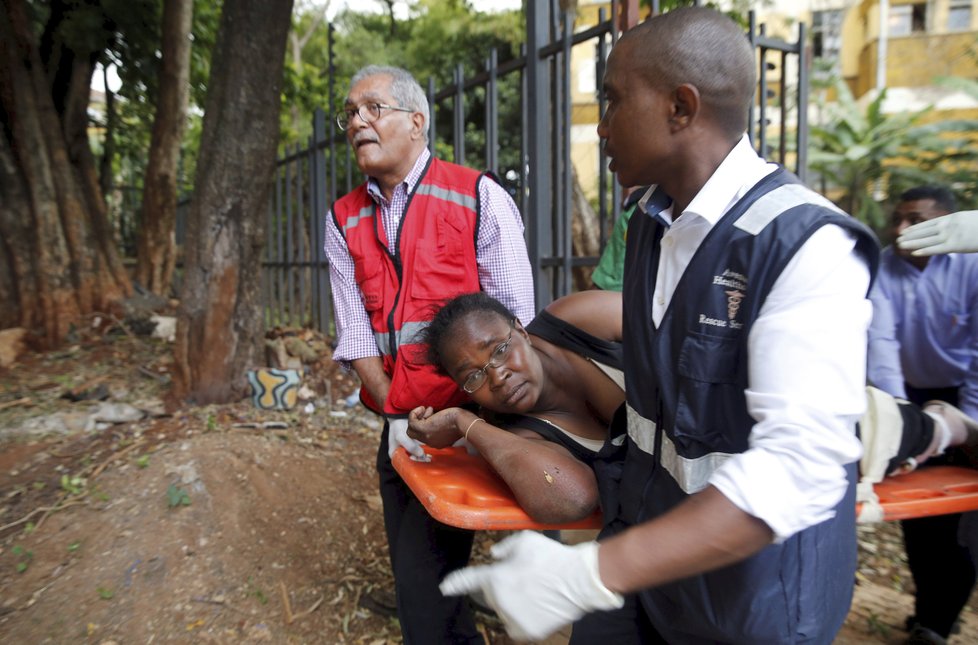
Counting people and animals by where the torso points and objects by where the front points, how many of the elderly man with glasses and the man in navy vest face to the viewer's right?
0

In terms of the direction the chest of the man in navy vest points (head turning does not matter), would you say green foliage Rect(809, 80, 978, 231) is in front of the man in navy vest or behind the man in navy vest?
behind

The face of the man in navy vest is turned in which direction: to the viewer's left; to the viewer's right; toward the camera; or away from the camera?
to the viewer's left

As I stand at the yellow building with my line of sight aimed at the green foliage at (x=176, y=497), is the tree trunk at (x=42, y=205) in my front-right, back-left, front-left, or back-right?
front-right

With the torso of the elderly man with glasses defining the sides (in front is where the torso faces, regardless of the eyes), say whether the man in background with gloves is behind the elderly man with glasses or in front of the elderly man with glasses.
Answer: behind

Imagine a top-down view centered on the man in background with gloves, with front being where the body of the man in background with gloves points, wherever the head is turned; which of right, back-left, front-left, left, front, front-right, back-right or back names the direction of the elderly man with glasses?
front

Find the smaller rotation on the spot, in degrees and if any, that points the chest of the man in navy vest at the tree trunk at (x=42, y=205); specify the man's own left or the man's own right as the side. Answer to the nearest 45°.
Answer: approximately 90° to the man's own right

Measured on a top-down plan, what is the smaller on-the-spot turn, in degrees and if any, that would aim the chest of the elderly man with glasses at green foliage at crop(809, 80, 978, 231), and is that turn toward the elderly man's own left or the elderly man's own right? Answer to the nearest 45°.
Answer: approximately 180°

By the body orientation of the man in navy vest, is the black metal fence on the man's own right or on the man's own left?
on the man's own right

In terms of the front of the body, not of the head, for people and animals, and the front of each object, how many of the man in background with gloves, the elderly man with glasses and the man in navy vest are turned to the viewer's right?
0

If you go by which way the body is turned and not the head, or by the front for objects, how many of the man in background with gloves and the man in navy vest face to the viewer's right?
0

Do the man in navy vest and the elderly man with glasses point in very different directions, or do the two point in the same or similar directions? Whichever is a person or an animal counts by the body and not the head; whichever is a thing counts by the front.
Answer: same or similar directions

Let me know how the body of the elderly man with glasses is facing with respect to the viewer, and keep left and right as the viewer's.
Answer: facing the viewer and to the left of the viewer
